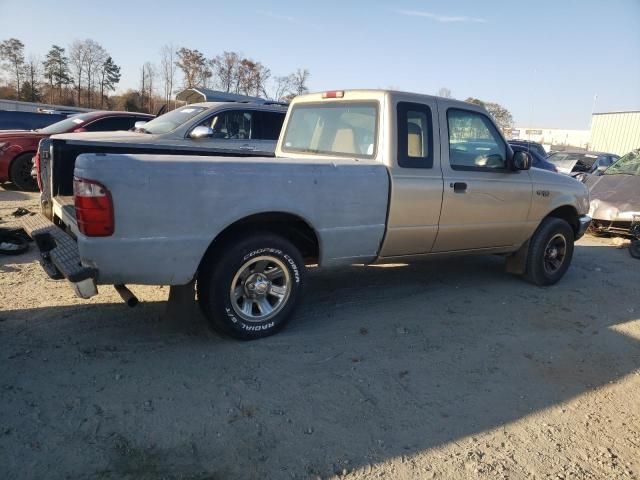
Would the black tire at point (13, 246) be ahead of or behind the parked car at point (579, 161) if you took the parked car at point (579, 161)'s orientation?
ahead

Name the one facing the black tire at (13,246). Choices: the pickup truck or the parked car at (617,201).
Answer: the parked car

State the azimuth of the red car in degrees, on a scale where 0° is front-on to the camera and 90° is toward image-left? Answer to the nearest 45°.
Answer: approximately 45°

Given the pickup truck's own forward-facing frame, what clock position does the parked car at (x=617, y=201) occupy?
The parked car is roughly at 12 o'clock from the pickup truck.

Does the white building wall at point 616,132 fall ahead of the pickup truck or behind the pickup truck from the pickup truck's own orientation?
ahead

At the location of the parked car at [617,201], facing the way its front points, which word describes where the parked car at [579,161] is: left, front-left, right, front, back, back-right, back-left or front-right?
back-right

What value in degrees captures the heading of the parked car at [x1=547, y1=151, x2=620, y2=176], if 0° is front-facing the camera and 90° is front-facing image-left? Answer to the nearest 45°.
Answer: approximately 45°

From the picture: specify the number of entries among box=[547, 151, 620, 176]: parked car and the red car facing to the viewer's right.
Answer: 0

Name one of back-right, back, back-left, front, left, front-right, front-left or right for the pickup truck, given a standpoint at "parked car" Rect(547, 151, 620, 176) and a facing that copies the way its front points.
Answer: front-left

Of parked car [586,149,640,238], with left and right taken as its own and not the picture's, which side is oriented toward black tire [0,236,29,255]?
front

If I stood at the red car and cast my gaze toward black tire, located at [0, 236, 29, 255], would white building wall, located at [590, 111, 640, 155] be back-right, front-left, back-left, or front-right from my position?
back-left

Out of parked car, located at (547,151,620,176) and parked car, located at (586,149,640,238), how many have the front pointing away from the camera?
0

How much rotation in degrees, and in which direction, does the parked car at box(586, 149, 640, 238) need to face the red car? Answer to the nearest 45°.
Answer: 0° — it already faces it

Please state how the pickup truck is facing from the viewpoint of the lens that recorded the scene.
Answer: facing away from the viewer and to the right of the viewer
